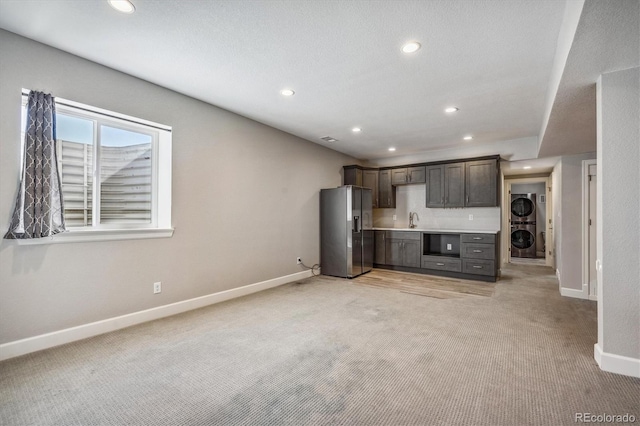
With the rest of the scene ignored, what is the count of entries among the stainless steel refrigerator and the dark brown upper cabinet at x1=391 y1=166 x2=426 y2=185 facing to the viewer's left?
0

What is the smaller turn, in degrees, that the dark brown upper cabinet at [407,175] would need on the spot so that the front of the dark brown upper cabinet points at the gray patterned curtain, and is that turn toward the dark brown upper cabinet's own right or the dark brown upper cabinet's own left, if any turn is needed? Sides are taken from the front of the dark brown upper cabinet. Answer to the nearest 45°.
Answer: approximately 45° to the dark brown upper cabinet's own right

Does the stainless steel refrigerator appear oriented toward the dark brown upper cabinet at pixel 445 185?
no

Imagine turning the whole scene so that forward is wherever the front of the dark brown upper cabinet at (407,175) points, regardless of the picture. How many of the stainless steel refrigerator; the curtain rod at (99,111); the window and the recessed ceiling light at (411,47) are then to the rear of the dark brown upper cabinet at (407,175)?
0

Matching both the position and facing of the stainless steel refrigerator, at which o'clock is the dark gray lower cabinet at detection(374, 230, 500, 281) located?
The dark gray lower cabinet is roughly at 10 o'clock from the stainless steel refrigerator.

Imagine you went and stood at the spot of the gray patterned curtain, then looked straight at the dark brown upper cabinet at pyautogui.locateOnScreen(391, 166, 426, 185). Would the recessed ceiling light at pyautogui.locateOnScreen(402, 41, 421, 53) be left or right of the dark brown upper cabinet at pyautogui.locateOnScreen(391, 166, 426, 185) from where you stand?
right

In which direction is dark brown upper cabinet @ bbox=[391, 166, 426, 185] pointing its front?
toward the camera

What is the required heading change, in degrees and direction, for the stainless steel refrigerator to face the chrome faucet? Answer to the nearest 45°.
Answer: approximately 90° to its left

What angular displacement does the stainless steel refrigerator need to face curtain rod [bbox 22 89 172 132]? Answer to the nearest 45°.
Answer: approximately 90° to its right

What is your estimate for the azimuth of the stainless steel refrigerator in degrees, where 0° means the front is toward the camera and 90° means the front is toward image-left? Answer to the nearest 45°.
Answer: approximately 315°

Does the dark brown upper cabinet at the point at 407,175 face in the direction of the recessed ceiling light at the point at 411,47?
yes

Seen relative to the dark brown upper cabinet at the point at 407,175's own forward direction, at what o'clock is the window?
The window is roughly at 1 o'clock from the dark brown upper cabinet.

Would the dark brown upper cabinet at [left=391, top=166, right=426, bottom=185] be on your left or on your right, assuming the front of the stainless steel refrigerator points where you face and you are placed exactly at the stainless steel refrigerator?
on your left

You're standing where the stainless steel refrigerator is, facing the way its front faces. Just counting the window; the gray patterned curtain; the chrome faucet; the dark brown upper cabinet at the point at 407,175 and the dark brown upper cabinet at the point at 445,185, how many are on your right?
2
